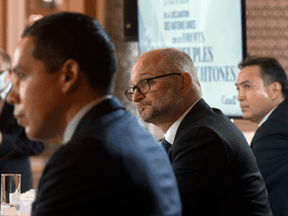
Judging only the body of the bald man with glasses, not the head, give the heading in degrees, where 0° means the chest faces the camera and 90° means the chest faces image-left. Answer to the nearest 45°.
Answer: approximately 90°

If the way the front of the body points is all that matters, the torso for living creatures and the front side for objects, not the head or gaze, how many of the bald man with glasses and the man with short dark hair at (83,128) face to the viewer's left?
2

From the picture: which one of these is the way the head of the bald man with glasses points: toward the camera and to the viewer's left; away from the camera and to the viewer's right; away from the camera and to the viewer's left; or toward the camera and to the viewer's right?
toward the camera and to the viewer's left

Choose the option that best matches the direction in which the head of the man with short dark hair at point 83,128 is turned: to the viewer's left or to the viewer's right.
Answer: to the viewer's left

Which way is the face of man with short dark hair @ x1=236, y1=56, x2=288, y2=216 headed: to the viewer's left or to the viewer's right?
to the viewer's left

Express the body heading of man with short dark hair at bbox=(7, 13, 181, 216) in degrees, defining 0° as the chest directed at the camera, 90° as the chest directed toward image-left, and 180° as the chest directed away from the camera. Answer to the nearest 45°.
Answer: approximately 90°

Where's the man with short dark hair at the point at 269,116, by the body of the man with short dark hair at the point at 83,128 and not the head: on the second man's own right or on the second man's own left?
on the second man's own right

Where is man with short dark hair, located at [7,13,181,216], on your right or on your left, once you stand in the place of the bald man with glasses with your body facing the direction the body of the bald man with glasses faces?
on your left
